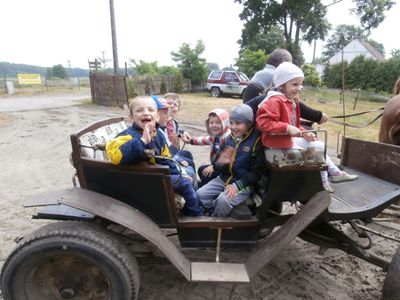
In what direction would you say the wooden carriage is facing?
to the viewer's right

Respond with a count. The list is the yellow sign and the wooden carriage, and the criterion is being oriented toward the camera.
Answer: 1

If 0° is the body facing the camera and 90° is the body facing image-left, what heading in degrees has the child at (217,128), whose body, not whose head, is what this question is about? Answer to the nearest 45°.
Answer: approximately 45°

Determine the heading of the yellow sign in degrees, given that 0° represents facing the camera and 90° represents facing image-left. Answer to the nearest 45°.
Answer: approximately 0°

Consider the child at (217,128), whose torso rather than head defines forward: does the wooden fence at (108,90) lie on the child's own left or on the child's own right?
on the child's own right

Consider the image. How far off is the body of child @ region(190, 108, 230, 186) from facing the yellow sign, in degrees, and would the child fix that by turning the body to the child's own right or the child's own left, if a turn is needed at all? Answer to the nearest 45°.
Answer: approximately 90° to the child's own right

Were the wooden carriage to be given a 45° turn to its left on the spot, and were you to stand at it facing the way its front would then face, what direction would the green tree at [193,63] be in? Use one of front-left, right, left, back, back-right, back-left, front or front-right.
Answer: front-left

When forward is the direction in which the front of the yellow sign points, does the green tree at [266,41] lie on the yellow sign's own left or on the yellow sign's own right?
on the yellow sign's own left

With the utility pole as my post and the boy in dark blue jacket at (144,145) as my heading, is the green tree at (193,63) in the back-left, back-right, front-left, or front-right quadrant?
back-left

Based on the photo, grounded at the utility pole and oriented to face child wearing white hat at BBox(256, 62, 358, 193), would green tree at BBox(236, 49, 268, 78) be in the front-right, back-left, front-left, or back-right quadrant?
back-left

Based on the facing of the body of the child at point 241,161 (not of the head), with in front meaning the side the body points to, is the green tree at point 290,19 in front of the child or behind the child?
behind

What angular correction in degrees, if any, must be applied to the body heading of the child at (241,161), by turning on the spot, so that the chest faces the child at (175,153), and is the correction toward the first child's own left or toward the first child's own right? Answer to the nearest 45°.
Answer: approximately 90° to the first child's own right
